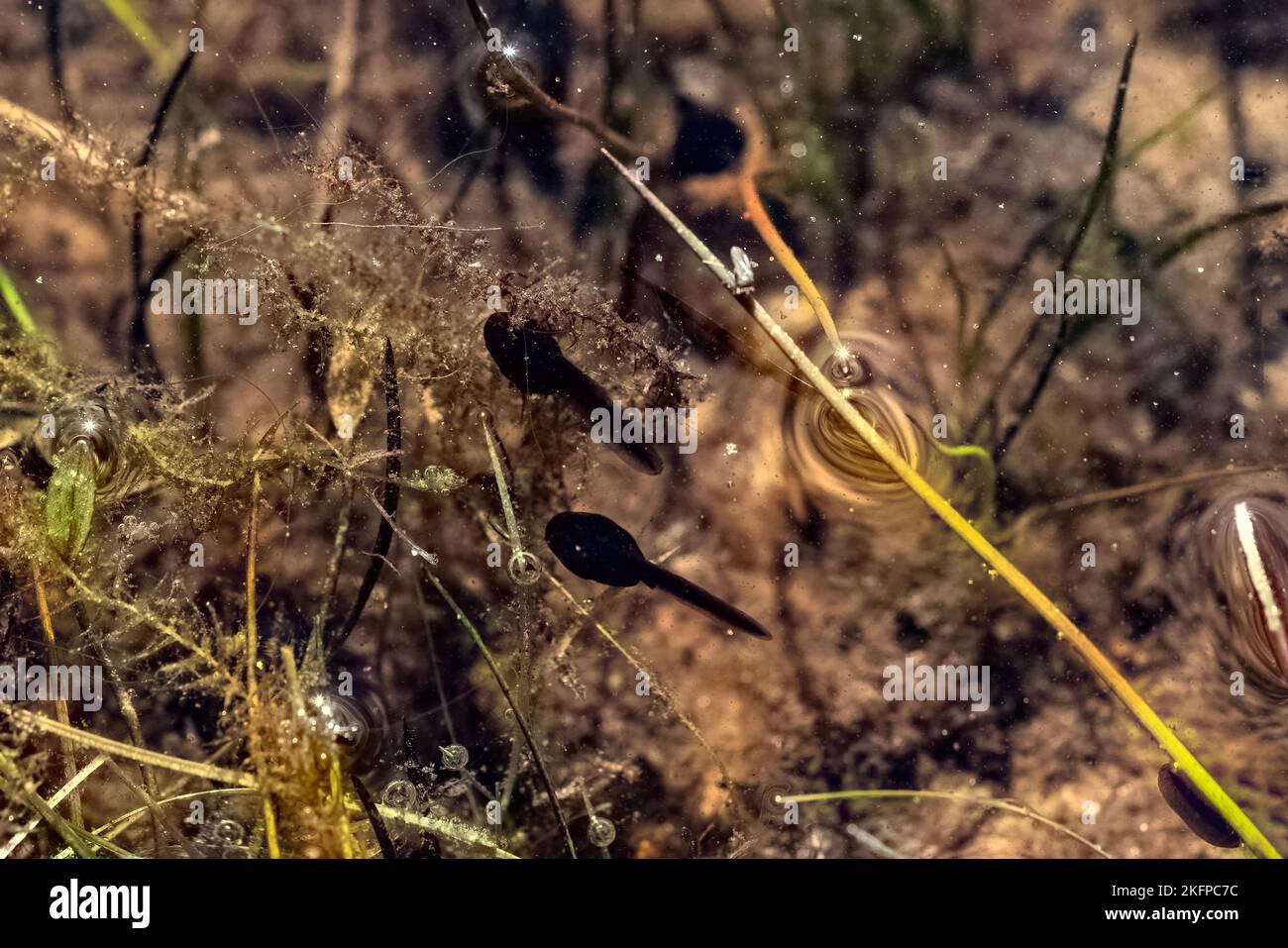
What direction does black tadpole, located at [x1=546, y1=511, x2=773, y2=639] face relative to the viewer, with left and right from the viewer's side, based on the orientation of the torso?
facing away from the viewer and to the left of the viewer

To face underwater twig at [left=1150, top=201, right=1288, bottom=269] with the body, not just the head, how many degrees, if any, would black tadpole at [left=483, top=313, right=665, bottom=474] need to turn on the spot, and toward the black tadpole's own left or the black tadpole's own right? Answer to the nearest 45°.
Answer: approximately 135° to the black tadpole's own right

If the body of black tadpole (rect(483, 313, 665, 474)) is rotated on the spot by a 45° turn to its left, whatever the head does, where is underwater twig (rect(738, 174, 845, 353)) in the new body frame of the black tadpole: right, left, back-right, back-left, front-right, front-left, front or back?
back

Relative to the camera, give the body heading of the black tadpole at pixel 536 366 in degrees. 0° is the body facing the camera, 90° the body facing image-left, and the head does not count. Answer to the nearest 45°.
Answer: approximately 135°

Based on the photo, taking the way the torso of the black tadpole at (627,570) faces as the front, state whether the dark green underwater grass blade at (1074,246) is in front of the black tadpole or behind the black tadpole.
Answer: behind

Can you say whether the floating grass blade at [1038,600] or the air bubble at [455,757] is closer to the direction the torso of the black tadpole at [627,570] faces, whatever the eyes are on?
the air bubble

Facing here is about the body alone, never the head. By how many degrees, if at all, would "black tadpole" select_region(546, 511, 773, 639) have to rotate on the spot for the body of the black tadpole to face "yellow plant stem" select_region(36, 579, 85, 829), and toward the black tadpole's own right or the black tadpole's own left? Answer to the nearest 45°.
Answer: approximately 45° to the black tadpole's own left
